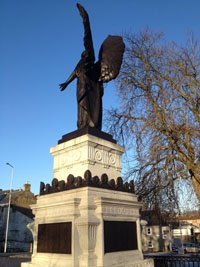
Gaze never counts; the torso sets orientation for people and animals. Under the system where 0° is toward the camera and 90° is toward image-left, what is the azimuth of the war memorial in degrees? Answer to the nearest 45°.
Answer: approximately 45°
